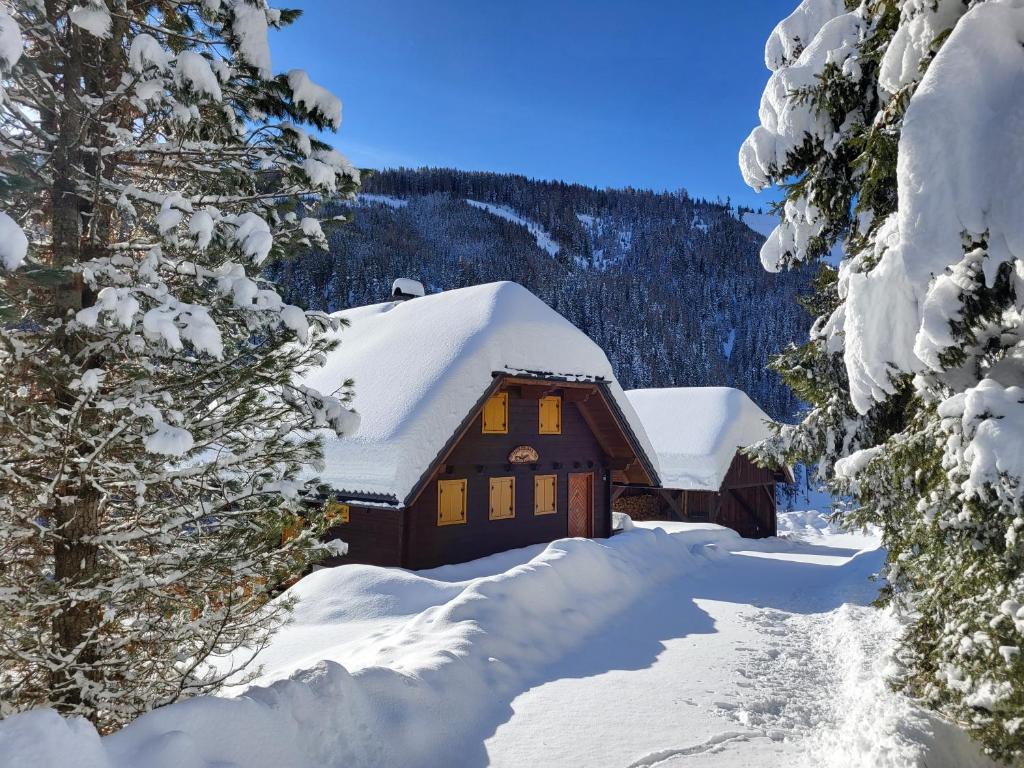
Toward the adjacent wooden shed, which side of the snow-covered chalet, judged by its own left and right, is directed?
left

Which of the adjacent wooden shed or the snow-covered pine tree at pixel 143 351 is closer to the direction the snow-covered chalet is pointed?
the snow-covered pine tree

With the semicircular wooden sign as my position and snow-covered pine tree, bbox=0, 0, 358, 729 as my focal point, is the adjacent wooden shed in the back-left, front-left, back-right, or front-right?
back-left

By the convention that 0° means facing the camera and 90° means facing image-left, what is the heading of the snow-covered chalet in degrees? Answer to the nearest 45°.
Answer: approximately 315°

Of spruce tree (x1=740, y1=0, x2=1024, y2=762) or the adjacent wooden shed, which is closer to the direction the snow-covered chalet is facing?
the spruce tree

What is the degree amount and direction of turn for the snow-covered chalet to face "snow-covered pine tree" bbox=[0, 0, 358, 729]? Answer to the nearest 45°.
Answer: approximately 45° to its right
